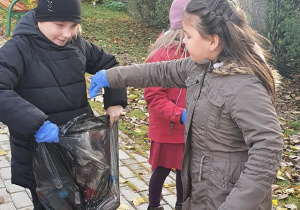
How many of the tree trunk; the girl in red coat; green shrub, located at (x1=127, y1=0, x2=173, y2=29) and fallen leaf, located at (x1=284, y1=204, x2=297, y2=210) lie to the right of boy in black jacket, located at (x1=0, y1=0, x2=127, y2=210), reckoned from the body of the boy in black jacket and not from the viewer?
0

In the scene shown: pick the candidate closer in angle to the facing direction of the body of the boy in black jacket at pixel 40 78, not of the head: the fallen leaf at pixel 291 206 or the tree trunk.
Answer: the fallen leaf

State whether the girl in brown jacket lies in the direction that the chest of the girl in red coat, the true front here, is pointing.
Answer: no

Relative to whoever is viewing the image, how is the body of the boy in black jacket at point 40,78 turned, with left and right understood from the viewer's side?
facing the viewer and to the right of the viewer

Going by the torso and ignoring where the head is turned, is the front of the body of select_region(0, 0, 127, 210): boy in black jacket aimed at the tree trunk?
no

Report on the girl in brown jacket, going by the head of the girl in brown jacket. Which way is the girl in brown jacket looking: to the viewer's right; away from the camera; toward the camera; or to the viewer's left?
to the viewer's left

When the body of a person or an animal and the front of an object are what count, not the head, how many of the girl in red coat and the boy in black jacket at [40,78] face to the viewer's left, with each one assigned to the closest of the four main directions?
0

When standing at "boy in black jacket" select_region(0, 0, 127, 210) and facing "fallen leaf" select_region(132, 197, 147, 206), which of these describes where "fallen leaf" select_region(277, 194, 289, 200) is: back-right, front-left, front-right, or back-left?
front-right
